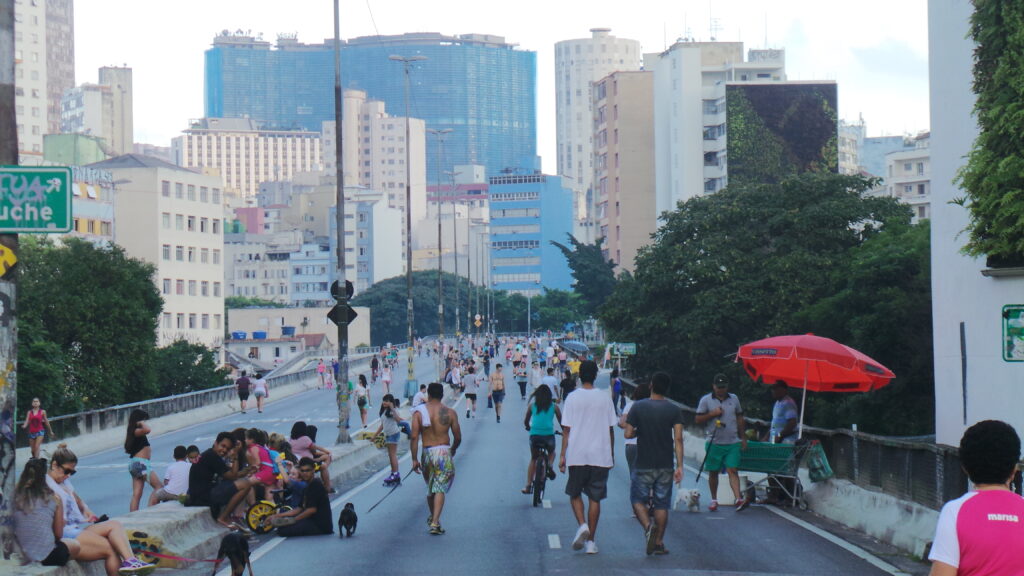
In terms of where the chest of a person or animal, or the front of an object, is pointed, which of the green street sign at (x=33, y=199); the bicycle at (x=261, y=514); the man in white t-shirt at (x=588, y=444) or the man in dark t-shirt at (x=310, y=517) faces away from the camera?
the man in white t-shirt

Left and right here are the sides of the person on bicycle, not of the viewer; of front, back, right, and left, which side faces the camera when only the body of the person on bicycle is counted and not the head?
back

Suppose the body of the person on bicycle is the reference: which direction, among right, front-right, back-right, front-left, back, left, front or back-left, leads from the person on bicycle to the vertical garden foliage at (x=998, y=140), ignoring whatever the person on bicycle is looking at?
right

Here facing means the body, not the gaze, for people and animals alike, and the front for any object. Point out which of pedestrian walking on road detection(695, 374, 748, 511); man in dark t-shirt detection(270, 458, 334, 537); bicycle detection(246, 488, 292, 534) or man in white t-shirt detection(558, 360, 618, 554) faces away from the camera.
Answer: the man in white t-shirt

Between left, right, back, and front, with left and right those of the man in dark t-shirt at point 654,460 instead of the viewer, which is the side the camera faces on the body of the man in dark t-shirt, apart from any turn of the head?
back

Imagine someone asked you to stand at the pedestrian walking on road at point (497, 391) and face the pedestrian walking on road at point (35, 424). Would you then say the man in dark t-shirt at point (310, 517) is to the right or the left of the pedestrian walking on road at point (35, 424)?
left

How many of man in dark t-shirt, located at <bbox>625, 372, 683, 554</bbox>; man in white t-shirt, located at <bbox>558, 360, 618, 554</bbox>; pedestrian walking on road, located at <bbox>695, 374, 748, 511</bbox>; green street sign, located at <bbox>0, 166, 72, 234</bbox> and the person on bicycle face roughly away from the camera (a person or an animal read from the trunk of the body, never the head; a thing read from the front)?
3

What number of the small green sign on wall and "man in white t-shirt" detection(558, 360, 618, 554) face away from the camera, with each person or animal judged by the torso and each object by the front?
1

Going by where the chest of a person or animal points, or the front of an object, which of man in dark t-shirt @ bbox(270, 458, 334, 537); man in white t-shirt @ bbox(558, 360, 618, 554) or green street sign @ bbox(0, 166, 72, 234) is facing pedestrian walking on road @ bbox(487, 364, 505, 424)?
the man in white t-shirt

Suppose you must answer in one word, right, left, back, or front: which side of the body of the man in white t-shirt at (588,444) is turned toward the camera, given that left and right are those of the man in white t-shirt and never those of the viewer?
back

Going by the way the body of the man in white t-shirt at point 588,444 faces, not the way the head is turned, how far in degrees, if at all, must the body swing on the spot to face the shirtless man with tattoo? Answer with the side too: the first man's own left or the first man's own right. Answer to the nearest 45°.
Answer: approximately 45° to the first man's own left
